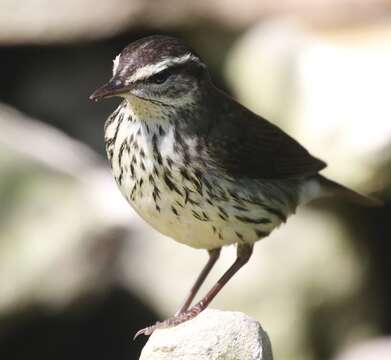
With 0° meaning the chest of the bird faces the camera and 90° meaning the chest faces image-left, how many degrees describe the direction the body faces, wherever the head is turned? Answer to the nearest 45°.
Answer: approximately 45°
